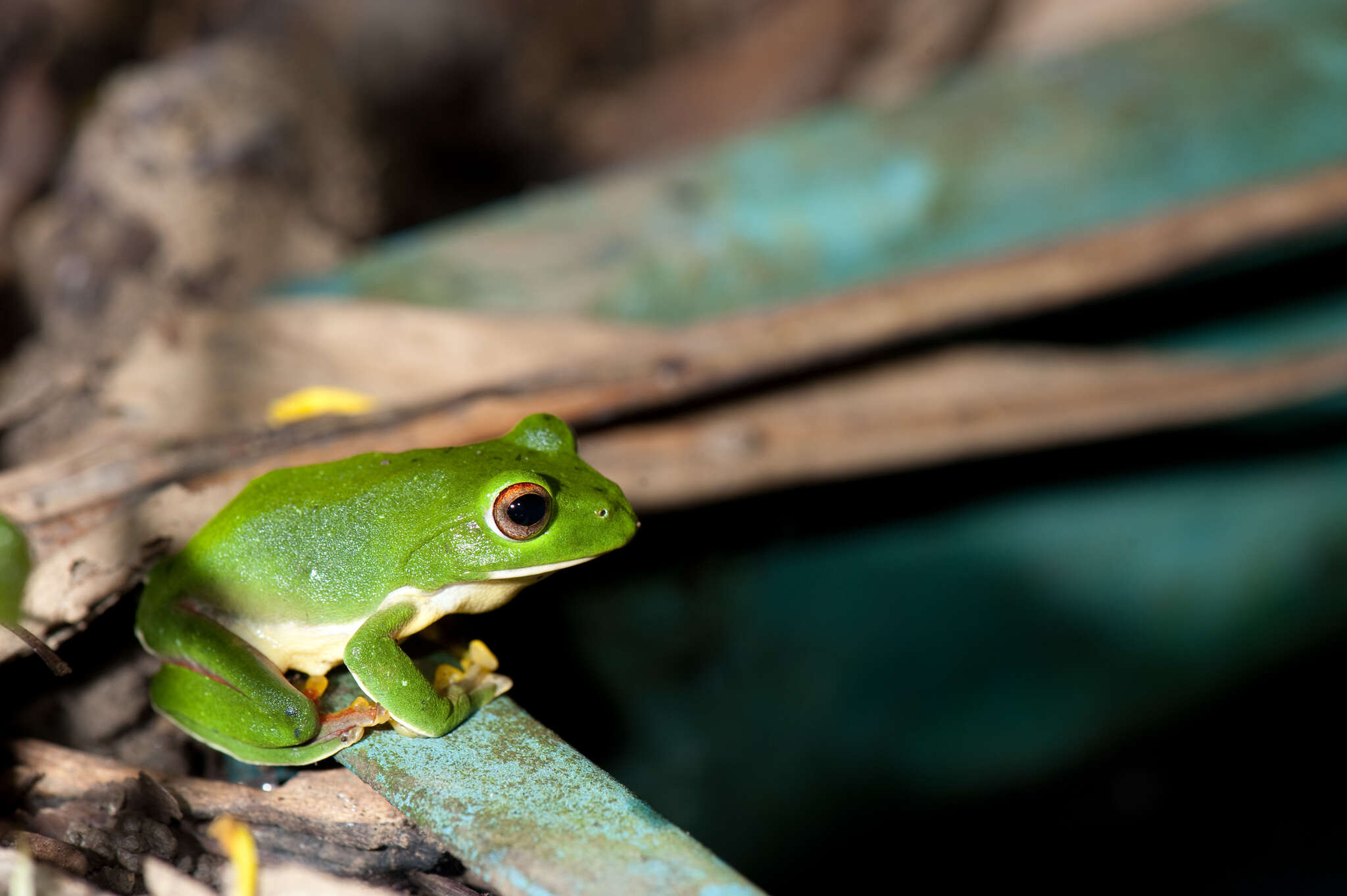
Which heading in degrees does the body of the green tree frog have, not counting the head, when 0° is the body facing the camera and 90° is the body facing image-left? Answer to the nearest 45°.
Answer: approximately 270°
